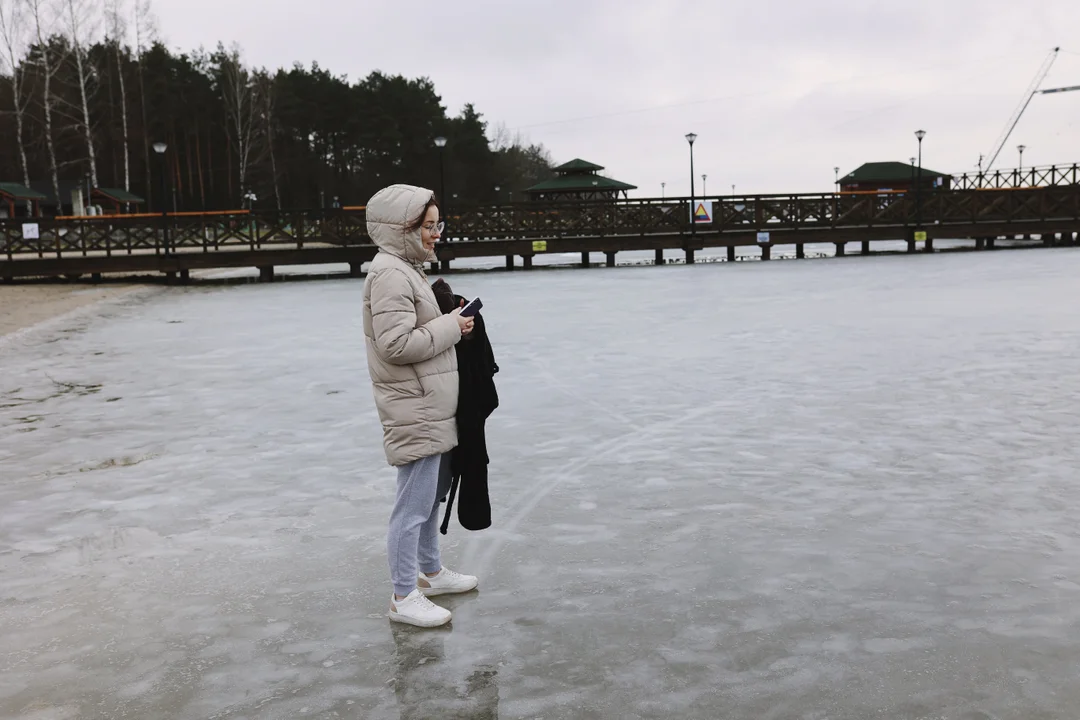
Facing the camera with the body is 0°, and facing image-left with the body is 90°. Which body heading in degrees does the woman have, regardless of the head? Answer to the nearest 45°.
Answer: approximately 270°

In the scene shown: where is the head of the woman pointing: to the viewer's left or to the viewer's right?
to the viewer's right

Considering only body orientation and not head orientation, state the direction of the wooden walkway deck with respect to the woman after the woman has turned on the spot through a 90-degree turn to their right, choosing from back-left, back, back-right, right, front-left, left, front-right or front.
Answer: back
